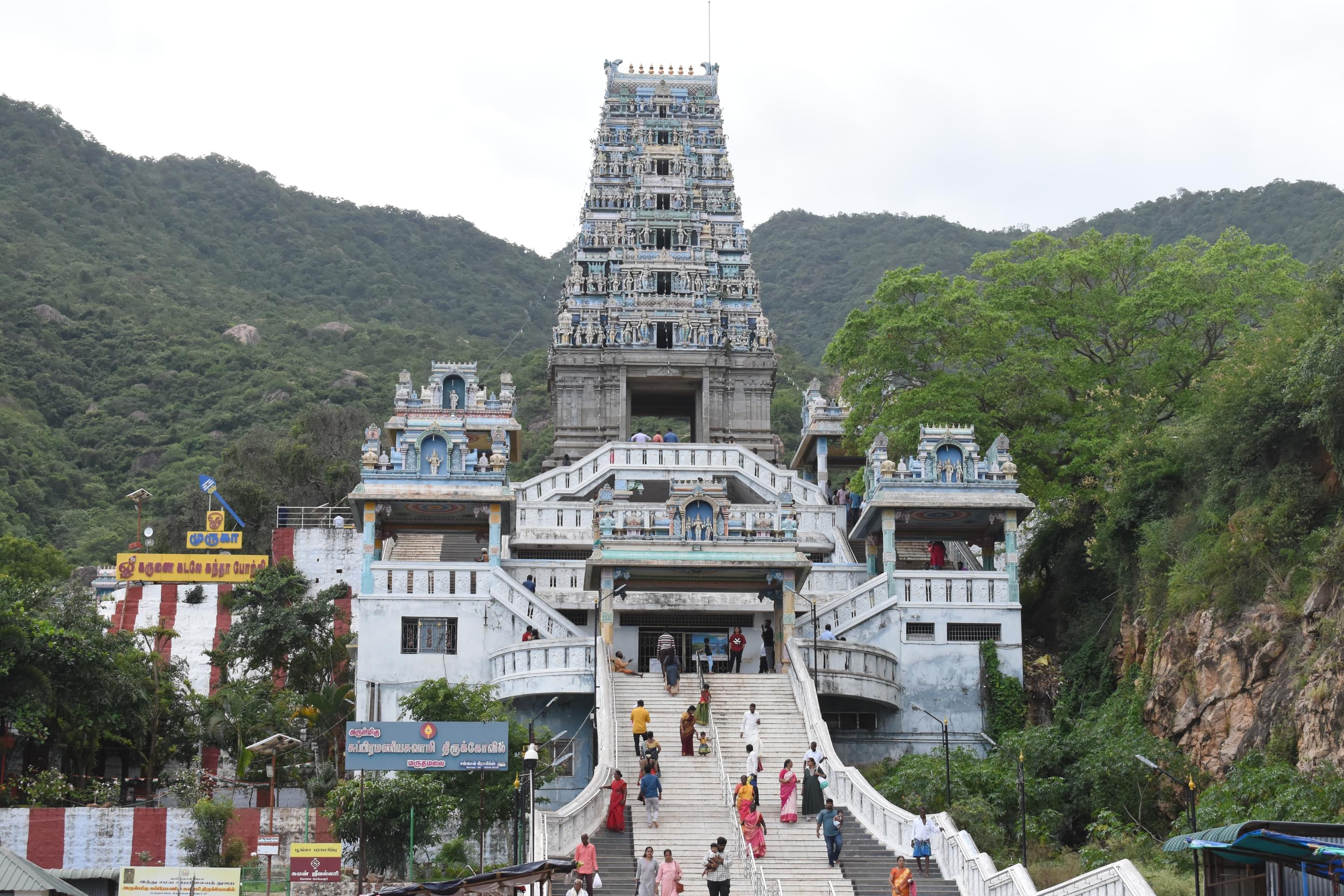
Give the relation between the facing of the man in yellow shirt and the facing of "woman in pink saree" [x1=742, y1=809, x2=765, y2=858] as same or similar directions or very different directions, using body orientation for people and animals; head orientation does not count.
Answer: very different directions

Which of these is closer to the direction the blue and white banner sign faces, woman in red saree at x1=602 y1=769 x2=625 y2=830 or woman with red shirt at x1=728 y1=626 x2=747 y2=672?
the woman in red saree

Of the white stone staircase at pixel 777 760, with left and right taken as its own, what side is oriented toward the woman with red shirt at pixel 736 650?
back

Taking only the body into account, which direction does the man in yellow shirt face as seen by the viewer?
away from the camera

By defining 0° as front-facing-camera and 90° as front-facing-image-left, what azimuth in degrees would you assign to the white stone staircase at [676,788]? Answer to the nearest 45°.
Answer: approximately 0°

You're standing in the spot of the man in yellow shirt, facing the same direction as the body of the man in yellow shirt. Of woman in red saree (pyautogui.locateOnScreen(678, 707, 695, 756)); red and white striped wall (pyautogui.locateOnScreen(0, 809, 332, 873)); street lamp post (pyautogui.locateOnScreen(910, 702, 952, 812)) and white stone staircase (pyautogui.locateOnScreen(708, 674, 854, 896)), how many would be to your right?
3

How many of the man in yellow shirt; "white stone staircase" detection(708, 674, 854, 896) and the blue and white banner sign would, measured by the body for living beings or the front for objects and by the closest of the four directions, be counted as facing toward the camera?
2
